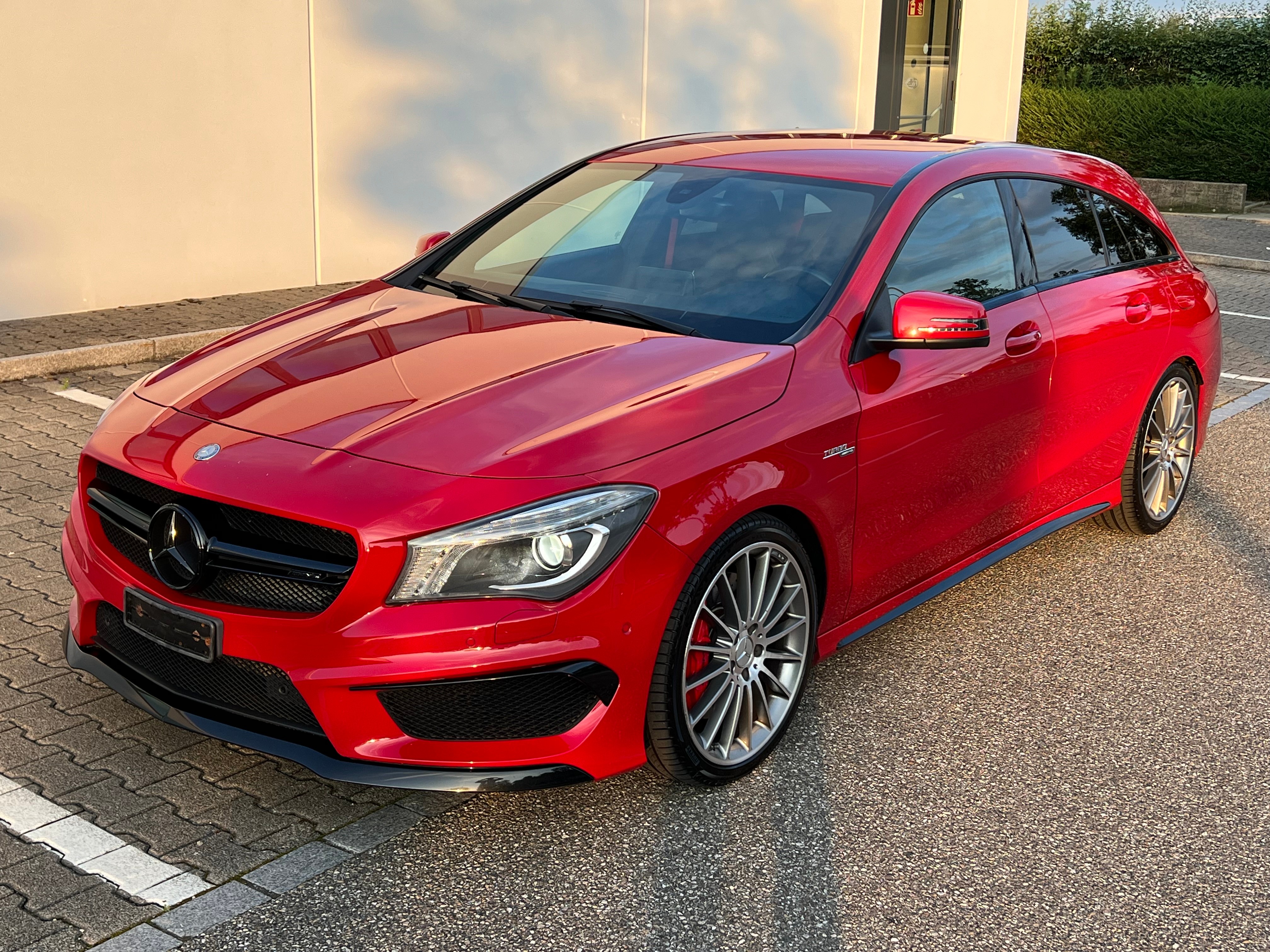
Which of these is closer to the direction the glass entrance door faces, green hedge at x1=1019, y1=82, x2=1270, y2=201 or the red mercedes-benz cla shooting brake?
the red mercedes-benz cla shooting brake

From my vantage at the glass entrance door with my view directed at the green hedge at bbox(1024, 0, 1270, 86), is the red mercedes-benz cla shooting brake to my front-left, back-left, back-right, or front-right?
back-right

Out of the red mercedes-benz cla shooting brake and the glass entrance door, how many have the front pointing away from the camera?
0

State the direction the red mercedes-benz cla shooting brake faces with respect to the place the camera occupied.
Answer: facing the viewer and to the left of the viewer

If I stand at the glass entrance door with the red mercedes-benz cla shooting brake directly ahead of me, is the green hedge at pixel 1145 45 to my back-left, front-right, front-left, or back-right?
back-left

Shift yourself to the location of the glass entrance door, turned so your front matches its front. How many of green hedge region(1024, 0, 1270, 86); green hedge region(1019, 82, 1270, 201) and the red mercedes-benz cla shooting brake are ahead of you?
1

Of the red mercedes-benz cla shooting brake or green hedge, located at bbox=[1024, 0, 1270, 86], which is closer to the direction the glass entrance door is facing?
the red mercedes-benz cla shooting brake

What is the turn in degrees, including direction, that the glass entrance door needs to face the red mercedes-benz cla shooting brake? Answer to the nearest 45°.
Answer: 0° — it already faces it

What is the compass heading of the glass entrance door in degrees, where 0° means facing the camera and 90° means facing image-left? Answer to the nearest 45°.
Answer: approximately 0°
